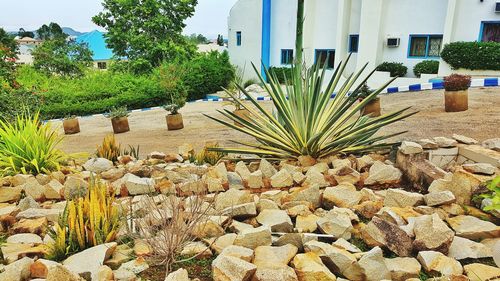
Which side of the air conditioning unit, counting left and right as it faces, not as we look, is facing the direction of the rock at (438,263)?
front

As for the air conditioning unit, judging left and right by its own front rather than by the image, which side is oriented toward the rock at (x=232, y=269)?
front

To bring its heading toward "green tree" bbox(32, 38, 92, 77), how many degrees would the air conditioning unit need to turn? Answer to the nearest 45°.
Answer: approximately 90° to its right

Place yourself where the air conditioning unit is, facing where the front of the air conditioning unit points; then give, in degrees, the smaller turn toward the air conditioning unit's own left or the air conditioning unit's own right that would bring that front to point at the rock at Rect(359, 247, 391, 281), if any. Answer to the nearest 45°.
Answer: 0° — it already faces it

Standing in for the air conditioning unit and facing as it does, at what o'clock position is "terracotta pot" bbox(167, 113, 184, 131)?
The terracotta pot is roughly at 1 o'clock from the air conditioning unit.

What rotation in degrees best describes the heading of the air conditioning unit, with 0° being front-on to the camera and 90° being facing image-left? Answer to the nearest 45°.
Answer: approximately 0°

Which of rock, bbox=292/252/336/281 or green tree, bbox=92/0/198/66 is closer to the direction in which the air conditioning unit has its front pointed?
the rock

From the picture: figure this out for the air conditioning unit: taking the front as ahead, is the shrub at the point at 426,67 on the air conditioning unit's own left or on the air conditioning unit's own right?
on the air conditioning unit's own left

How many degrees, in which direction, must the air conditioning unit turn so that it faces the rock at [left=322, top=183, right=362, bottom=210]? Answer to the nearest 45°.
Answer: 0° — it already faces it

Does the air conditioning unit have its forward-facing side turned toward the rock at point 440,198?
yes

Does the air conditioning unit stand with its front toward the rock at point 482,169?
yes

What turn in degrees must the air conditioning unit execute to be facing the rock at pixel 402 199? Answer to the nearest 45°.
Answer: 0° — it already faces it

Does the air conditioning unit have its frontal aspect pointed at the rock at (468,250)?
yes
